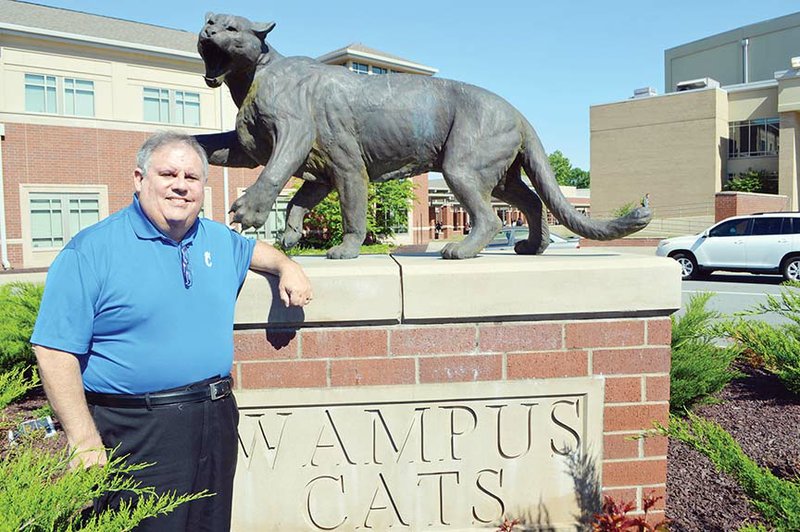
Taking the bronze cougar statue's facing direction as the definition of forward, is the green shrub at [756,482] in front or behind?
behind

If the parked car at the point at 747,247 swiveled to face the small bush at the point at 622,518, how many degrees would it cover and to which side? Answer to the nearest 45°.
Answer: approximately 90° to its left

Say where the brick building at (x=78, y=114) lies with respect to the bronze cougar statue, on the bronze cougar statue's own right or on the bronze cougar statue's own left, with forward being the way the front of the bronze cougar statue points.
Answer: on the bronze cougar statue's own right

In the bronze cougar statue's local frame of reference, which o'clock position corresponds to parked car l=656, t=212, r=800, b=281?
The parked car is roughly at 4 o'clock from the bronze cougar statue.

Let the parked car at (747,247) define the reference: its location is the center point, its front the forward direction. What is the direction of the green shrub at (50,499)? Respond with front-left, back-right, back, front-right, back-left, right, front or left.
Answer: left

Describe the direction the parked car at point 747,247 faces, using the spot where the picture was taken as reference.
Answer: facing to the left of the viewer

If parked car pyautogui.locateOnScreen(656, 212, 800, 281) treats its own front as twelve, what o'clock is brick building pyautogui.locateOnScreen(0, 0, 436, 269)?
The brick building is roughly at 12 o'clock from the parked car.

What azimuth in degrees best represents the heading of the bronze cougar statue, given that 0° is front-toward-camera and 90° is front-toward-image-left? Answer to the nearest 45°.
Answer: approximately 90°

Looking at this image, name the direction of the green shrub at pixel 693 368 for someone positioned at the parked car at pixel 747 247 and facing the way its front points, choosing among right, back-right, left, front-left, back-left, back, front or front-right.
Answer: left

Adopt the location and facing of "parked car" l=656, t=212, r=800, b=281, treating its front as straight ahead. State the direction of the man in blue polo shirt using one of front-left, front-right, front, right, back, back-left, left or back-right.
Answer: left

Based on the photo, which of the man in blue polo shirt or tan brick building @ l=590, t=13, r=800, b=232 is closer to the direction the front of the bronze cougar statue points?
the man in blue polo shirt
